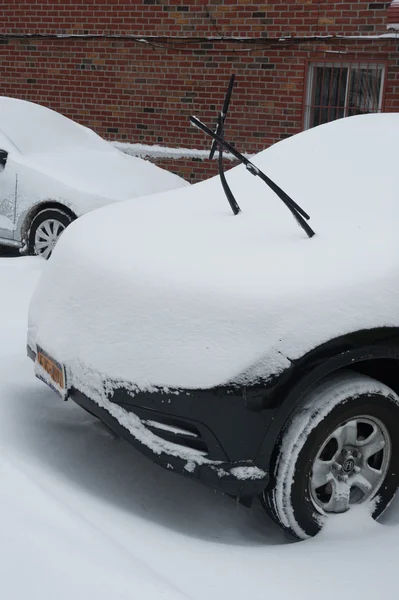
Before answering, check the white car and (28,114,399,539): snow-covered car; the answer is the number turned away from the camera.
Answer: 0

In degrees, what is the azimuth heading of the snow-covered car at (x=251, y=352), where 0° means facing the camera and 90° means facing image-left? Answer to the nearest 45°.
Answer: approximately 45°

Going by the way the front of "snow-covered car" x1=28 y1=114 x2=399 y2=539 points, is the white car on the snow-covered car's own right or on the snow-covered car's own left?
on the snow-covered car's own right
